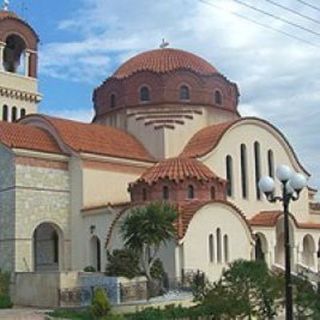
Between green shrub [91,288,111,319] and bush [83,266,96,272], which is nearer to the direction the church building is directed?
the bush

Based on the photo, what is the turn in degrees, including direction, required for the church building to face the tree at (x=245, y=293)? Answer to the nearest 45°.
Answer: approximately 45° to its left

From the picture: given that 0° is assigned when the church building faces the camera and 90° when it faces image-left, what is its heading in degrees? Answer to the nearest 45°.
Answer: approximately 45°

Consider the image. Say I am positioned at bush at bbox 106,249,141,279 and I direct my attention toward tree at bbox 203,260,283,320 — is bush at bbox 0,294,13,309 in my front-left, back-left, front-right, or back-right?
back-right

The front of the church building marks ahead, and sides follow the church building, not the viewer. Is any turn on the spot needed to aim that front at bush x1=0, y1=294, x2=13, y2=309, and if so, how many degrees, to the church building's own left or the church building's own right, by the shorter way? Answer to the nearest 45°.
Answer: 0° — it already faces it

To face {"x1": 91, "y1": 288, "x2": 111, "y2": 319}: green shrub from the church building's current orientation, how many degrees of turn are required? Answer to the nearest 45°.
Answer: approximately 45° to its left
